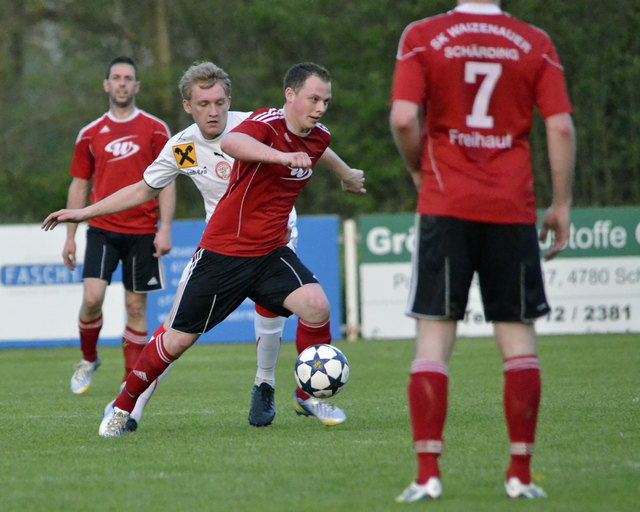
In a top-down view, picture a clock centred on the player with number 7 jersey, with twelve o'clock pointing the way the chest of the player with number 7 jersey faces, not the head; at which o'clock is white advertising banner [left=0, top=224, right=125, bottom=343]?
The white advertising banner is roughly at 11 o'clock from the player with number 7 jersey.

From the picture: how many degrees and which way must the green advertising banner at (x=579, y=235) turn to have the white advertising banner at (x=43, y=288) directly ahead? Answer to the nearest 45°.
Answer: approximately 90° to its right

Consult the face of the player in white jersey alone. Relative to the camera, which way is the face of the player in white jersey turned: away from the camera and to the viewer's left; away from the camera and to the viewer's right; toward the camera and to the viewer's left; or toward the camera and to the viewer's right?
toward the camera and to the viewer's right

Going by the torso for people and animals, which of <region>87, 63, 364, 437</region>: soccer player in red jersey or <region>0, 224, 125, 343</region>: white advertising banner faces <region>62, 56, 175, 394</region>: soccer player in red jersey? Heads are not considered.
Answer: the white advertising banner

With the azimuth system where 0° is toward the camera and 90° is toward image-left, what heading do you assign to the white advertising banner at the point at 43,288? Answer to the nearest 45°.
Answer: approximately 0°

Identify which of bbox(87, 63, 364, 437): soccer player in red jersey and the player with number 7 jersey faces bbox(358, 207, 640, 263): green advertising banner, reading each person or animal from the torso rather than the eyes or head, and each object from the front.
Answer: the player with number 7 jersey

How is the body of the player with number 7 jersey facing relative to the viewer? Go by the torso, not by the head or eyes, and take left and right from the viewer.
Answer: facing away from the viewer

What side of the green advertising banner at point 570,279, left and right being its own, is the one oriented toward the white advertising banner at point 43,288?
right

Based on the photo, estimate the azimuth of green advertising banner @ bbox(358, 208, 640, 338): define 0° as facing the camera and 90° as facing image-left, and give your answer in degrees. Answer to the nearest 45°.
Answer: approximately 0°

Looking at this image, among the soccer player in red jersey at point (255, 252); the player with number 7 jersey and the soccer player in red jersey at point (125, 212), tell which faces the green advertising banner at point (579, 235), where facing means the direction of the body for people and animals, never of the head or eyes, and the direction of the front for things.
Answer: the player with number 7 jersey

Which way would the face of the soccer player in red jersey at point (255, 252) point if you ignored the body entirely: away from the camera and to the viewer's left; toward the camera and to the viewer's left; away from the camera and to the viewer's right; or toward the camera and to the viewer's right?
toward the camera and to the viewer's right
